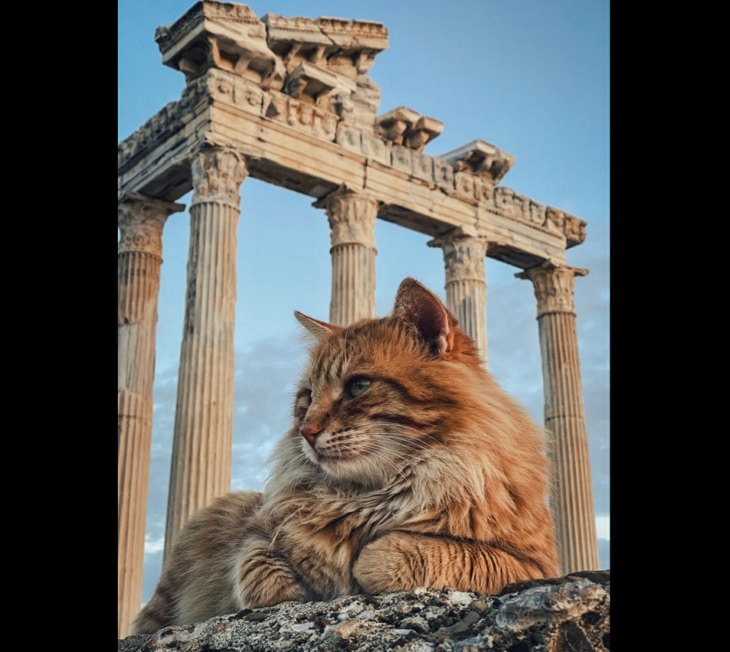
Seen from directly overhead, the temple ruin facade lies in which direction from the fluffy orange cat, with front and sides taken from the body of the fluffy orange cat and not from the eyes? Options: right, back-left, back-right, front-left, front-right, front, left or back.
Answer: back-left
